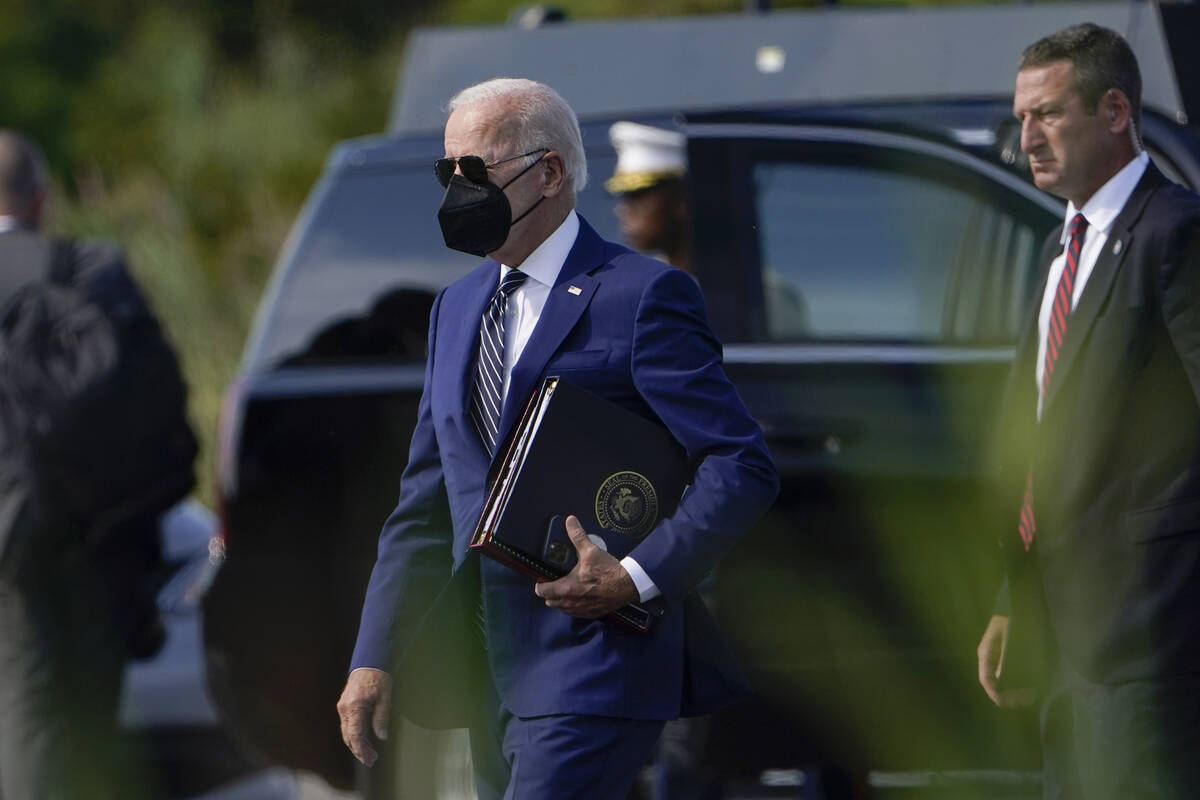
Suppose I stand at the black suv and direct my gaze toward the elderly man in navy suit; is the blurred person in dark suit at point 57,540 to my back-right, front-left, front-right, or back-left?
front-right

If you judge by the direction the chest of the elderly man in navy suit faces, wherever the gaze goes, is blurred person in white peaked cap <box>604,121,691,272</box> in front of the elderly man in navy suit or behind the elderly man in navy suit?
behind

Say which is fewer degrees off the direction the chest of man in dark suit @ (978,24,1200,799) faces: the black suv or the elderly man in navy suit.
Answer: the elderly man in navy suit

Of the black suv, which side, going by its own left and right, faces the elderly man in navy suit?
right

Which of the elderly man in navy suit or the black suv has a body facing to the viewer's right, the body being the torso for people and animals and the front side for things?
the black suv

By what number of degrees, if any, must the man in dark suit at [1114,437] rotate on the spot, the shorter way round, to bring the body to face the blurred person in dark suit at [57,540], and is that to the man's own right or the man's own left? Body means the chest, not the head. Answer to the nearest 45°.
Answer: approximately 45° to the man's own right

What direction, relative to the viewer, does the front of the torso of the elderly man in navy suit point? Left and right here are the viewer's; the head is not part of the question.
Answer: facing the viewer and to the left of the viewer

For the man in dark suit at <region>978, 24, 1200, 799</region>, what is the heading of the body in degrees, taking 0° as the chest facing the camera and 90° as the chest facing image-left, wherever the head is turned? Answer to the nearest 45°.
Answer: approximately 45°

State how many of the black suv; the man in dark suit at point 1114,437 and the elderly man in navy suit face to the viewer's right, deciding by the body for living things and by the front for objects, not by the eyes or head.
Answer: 1

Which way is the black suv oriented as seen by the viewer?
to the viewer's right

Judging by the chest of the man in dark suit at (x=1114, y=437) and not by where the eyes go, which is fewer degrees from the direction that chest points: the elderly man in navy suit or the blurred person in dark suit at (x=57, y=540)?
the elderly man in navy suit
